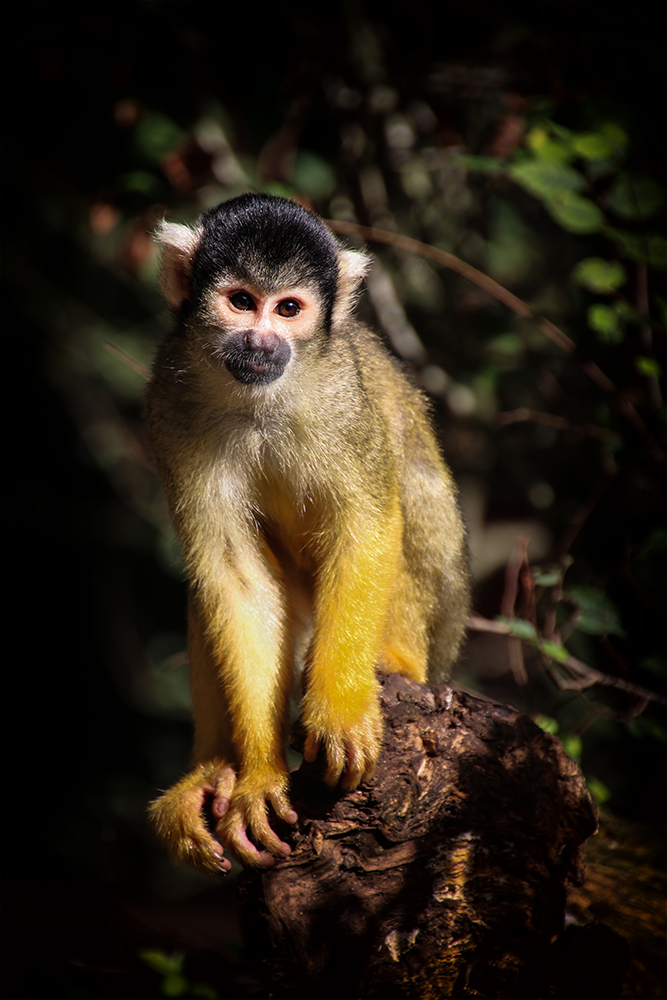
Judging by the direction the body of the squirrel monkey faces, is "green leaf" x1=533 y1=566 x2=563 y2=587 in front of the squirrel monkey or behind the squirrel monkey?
behind

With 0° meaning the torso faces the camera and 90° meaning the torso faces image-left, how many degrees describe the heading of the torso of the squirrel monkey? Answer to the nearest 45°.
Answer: approximately 45°
